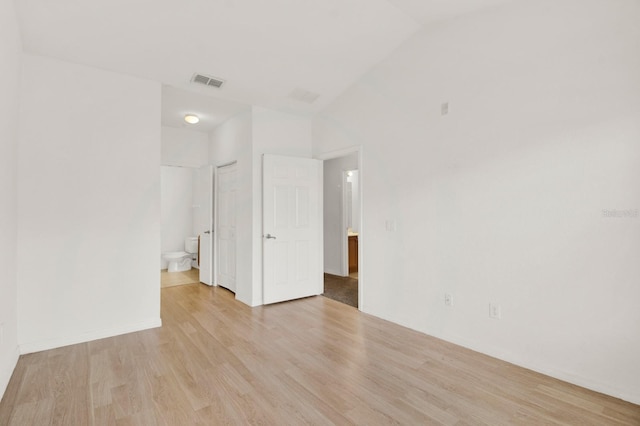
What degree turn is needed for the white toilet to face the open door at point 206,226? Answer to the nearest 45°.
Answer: approximately 90° to its left

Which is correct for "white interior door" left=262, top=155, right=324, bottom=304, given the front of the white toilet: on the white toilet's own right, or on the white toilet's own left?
on the white toilet's own left

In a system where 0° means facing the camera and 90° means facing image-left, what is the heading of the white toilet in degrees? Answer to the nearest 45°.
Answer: approximately 90°
